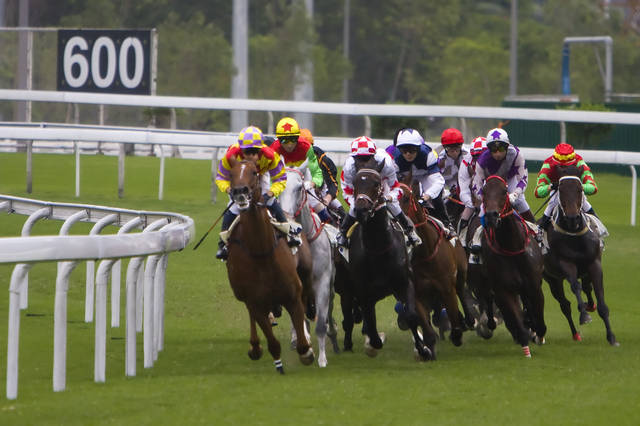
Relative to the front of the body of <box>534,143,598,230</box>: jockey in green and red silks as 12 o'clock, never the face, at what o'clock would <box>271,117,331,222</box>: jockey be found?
The jockey is roughly at 2 o'clock from the jockey in green and red silks.

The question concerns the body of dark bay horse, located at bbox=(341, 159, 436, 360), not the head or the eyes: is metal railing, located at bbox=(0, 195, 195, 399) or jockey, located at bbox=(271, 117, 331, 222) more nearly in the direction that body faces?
the metal railing

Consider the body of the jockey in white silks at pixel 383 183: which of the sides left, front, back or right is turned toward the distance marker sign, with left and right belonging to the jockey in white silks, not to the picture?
back

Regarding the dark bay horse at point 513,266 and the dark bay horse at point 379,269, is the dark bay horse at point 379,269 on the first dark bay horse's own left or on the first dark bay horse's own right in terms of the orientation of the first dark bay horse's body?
on the first dark bay horse's own right

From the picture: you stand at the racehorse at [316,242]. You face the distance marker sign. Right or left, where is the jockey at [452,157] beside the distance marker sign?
right

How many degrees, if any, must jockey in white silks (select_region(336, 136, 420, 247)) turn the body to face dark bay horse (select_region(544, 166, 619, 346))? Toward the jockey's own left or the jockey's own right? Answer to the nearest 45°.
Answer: approximately 135° to the jockey's own left

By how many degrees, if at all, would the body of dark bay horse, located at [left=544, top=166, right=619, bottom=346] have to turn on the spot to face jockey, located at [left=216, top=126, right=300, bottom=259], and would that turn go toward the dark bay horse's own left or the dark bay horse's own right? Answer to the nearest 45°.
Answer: approximately 45° to the dark bay horse's own right

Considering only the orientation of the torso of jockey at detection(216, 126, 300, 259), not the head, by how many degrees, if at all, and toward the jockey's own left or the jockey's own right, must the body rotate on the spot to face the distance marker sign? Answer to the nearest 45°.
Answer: approximately 180°
